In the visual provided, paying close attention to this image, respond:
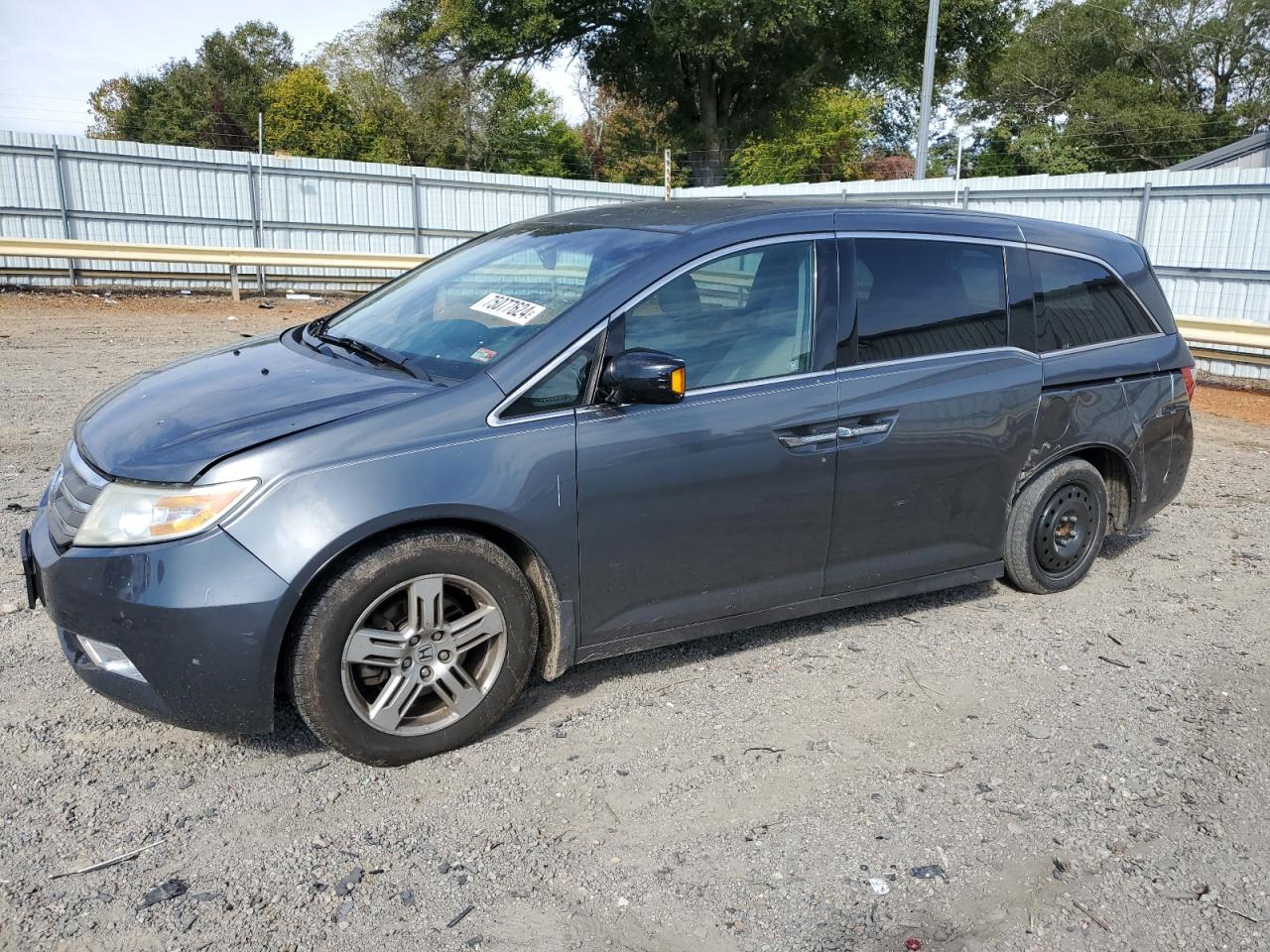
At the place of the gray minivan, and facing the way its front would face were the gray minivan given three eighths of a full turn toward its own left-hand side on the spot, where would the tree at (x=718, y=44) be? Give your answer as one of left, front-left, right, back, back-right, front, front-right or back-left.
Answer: left

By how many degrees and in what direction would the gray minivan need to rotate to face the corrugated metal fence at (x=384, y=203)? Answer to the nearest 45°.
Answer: approximately 135° to its right

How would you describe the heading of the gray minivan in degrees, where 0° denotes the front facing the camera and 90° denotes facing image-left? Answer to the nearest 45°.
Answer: approximately 45°

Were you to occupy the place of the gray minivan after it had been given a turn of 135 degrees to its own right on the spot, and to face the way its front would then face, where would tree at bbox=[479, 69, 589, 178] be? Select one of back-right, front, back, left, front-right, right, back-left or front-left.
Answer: front

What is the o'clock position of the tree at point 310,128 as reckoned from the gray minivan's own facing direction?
The tree is roughly at 4 o'clock from the gray minivan.
